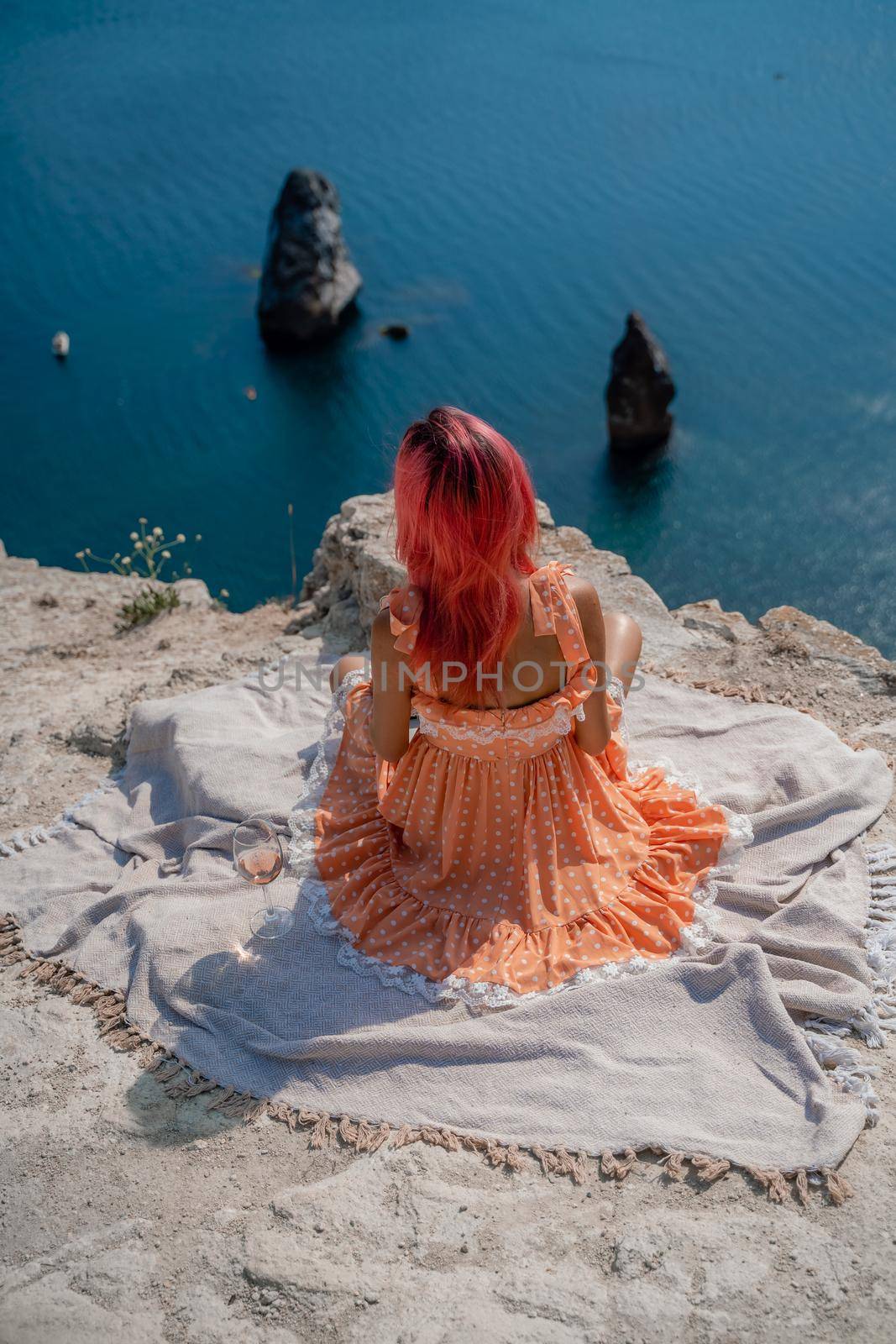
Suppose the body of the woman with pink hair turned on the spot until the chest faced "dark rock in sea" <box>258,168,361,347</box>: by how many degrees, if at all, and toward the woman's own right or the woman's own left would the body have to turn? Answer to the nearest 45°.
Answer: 0° — they already face it

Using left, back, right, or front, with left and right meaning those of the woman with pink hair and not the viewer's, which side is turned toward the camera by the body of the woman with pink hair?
back

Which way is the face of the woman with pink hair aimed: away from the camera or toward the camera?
away from the camera
